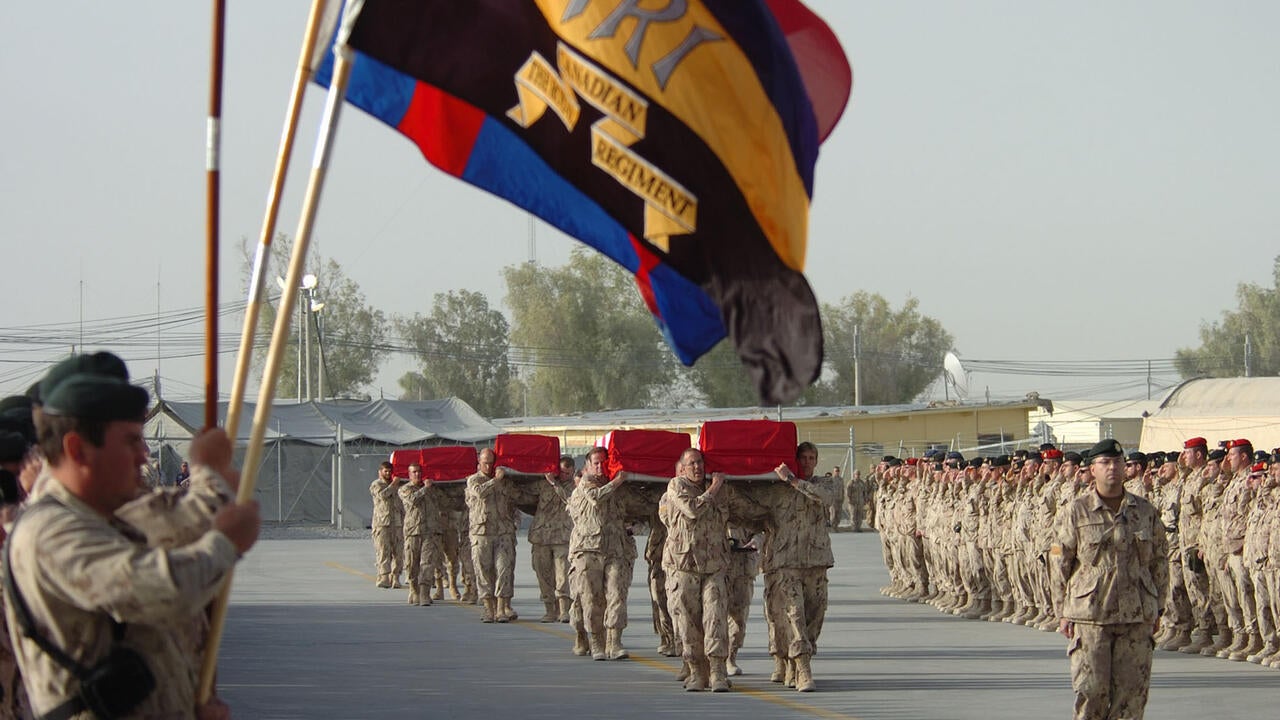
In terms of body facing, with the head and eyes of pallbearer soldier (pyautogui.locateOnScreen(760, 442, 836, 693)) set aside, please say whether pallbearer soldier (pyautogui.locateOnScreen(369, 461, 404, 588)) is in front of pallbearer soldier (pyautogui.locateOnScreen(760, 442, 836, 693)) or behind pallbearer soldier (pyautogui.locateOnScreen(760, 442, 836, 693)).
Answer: behind

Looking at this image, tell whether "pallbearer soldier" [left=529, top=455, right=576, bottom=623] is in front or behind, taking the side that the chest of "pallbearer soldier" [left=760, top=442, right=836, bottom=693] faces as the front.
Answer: behind

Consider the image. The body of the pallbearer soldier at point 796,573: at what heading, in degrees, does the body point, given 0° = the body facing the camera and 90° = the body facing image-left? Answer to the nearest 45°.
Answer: approximately 0°

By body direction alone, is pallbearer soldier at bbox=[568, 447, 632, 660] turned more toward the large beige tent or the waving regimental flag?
the waving regimental flag

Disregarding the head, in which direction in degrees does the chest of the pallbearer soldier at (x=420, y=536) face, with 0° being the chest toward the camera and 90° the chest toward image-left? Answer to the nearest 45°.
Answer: approximately 0°

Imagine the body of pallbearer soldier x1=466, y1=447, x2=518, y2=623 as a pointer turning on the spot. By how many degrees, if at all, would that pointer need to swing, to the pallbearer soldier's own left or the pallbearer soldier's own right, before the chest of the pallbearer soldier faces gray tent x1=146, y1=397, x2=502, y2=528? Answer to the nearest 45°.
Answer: approximately 180°

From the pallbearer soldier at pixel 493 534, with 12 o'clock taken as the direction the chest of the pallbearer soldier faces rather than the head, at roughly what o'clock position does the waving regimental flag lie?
The waving regimental flag is roughly at 12 o'clock from the pallbearer soldier.

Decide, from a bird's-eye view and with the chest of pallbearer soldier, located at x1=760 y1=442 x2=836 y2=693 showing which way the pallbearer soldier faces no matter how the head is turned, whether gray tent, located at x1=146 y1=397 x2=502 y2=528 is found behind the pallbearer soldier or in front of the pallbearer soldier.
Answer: behind
